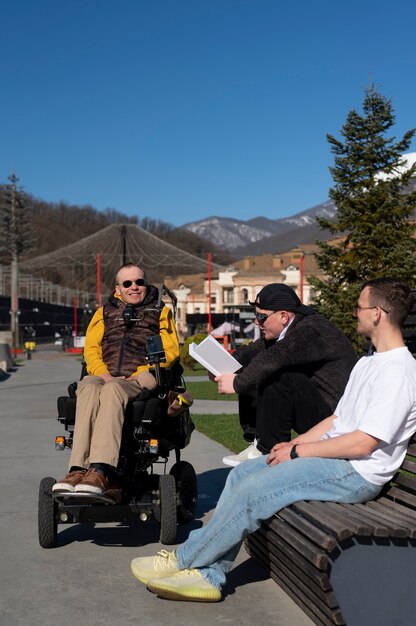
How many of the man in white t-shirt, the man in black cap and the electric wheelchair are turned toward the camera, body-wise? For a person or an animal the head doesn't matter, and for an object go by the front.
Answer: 1

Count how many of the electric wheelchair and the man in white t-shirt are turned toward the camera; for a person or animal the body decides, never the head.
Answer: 1

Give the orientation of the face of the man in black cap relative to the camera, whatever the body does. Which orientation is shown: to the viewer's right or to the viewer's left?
to the viewer's left

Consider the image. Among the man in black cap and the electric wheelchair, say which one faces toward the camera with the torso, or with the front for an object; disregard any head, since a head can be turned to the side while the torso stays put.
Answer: the electric wheelchair

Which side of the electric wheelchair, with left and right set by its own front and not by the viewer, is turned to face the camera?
front

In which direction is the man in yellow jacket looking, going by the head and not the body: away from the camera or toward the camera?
toward the camera

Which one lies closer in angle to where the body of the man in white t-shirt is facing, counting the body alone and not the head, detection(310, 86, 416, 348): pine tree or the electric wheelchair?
the electric wheelchair

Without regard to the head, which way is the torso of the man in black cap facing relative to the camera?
to the viewer's left

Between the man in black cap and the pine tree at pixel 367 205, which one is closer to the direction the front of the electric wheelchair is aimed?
the man in black cap

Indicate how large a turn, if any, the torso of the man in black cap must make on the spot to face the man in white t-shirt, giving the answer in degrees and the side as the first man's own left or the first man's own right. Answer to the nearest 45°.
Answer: approximately 90° to the first man's own left

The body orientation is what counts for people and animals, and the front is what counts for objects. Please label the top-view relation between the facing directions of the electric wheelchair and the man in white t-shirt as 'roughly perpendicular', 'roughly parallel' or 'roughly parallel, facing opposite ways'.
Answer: roughly perpendicular

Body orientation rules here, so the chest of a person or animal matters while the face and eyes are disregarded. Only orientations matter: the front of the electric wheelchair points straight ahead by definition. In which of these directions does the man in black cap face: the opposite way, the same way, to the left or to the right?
to the right

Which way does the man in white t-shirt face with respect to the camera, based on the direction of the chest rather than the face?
to the viewer's left
